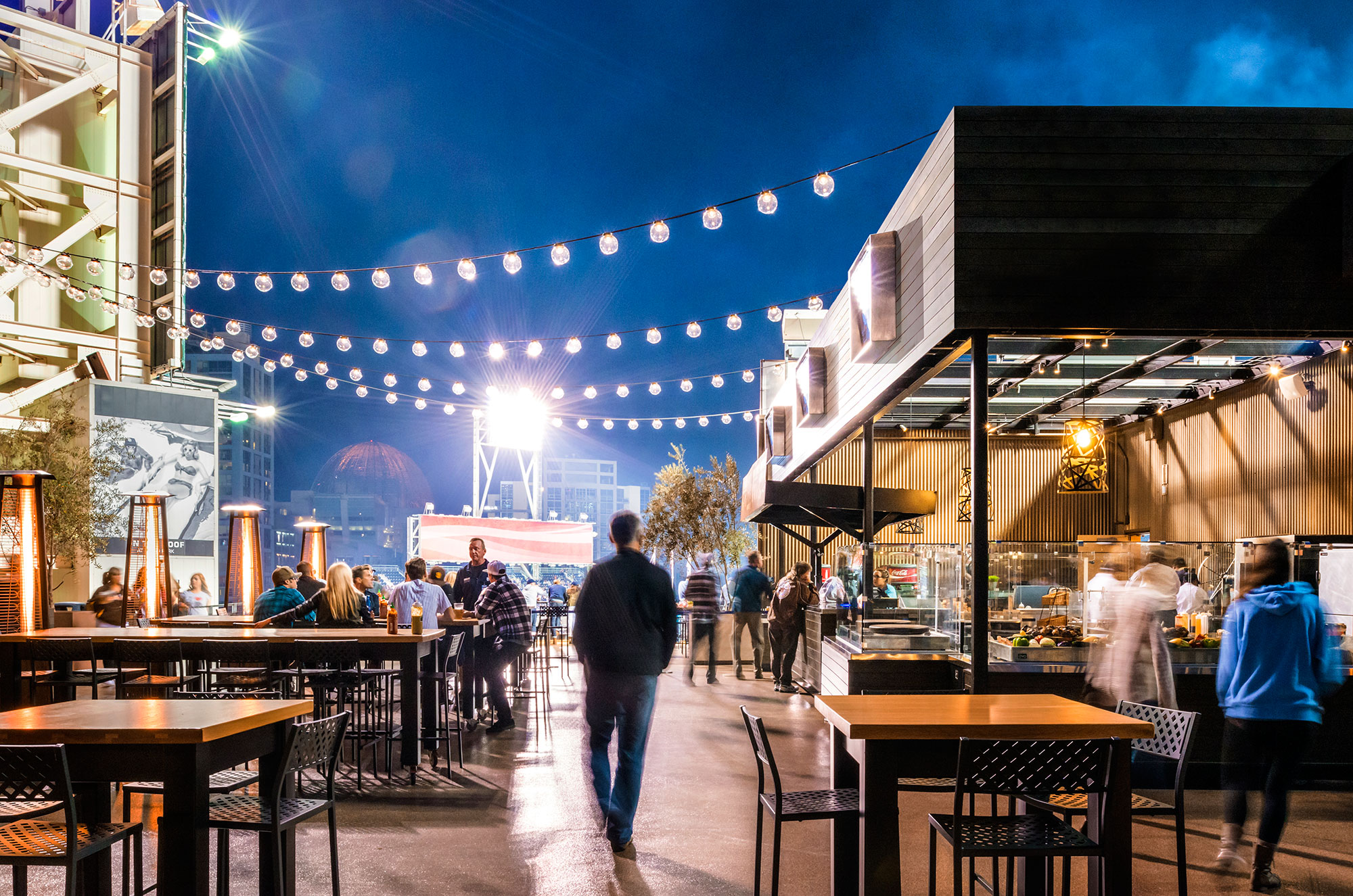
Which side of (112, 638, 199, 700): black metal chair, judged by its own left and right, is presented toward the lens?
back

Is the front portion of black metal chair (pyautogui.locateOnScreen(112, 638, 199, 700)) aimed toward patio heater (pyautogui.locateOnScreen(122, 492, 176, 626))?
yes

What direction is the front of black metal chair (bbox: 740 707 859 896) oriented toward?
to the viewer's right

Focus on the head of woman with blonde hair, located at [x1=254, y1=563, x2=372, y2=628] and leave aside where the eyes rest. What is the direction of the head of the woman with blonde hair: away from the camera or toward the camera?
away from the camera

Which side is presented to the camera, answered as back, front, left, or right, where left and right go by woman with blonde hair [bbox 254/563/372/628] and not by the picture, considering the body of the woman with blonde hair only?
back

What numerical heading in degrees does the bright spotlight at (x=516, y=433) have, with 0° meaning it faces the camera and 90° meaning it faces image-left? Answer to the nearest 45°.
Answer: approximately 0°

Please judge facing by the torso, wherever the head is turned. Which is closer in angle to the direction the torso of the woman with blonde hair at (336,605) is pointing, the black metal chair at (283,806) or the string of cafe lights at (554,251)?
the string of cafe lights
